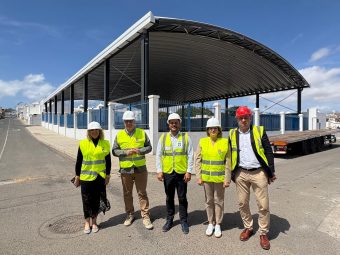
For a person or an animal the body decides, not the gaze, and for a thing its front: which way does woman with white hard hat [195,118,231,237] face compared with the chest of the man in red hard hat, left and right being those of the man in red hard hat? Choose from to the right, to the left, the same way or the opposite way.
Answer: the same way

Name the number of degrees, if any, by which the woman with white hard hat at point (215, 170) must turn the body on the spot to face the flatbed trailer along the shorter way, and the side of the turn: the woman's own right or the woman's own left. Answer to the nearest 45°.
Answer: approximately 180°

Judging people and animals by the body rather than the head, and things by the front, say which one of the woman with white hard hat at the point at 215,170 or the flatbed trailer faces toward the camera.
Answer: the woman with white hard hat

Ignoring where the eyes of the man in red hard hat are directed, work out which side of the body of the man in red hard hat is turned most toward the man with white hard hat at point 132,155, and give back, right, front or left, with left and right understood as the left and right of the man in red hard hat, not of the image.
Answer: right

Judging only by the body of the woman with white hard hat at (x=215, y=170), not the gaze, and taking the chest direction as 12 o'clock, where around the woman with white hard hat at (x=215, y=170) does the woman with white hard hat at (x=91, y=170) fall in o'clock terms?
the woman with white hard hat at (x=91, y=170) is roughly at 3 o'clock from the woman with white hard hat at (x=215, y=170).

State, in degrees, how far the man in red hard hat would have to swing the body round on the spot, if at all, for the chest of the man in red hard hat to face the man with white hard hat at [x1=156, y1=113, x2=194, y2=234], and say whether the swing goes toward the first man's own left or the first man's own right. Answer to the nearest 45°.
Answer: approximately 90° to the first man's own right

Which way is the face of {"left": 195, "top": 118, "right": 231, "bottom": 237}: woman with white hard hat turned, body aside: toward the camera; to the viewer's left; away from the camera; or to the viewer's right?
toward the camera

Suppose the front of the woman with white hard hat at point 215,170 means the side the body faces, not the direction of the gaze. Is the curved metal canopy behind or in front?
behind

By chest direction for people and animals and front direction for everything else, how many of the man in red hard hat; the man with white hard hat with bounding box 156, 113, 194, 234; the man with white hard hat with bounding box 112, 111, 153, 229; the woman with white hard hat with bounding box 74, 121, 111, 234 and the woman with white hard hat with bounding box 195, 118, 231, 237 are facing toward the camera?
5

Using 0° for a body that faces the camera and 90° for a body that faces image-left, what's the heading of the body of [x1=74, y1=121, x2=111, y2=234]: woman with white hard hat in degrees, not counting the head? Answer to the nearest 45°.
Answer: approximately 0°

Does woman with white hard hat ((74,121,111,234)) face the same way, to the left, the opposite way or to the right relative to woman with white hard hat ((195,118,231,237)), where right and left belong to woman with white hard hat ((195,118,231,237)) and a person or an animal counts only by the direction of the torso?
the same way

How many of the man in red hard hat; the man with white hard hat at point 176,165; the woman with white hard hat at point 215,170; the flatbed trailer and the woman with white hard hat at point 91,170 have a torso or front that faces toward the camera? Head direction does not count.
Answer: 4

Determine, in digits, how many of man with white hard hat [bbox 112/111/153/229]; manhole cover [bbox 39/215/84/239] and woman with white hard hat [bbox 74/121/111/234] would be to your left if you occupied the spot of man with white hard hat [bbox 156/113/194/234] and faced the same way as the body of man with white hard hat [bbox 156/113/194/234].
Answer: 0

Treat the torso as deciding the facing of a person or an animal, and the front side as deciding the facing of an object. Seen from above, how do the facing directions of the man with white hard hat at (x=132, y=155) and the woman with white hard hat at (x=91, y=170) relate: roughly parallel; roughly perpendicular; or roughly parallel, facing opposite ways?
roughly parallel

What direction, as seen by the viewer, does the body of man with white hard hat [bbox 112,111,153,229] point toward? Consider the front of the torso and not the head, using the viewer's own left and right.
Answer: facing the viewer

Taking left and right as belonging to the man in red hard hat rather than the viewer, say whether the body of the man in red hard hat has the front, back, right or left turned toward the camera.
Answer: front
